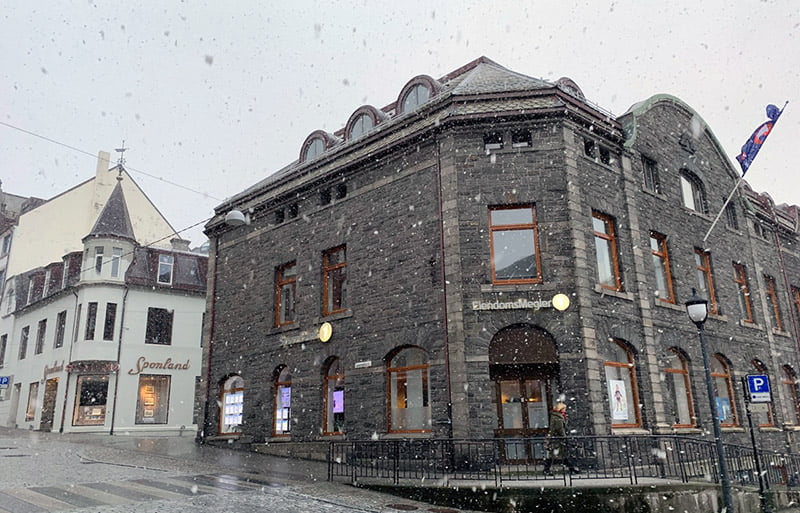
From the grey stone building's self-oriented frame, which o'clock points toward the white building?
The white building is roughly at 4 o'clock from the grey stone building.

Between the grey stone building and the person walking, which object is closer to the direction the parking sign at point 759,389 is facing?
the person walking

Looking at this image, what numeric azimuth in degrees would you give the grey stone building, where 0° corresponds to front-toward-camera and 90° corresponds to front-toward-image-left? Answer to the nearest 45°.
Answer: approximately 0°

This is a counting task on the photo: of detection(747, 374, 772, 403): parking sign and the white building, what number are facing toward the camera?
2

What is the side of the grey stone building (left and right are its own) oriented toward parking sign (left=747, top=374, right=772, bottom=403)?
left

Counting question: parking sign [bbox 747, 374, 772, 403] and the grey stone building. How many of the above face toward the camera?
2
